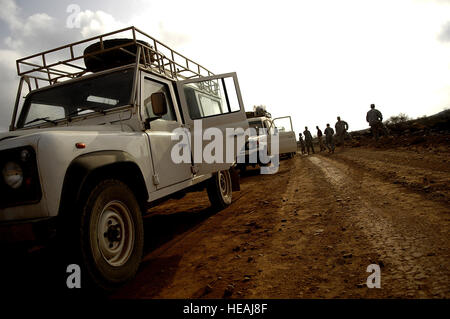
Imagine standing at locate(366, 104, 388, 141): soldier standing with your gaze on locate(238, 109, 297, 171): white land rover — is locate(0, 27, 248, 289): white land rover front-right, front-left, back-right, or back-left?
front-left

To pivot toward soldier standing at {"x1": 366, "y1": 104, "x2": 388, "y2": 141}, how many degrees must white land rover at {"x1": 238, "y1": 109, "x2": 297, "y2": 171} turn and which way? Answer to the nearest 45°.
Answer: approximately 180°

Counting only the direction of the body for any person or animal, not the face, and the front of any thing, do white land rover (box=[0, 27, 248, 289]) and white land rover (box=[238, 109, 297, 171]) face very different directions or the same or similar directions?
same or similar directions

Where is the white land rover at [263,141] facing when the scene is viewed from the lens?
facing the viewer and to the left of the viewer

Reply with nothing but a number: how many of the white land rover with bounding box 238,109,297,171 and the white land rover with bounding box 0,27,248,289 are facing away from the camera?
0

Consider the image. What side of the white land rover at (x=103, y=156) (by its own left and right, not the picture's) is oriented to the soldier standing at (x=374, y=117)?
back
